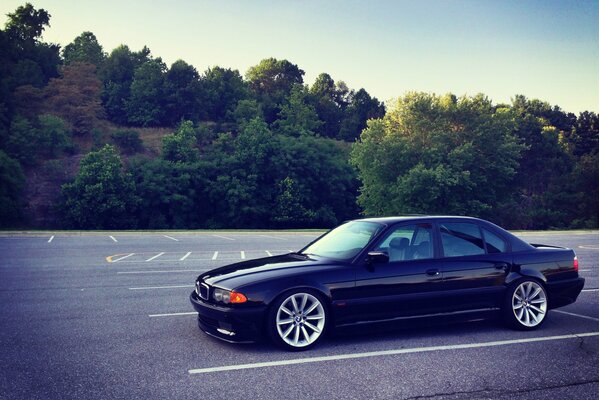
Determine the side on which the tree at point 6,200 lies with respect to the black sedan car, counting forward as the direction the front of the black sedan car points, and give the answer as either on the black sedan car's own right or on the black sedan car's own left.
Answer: on the black sedan car's own right

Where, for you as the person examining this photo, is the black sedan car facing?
facing the viewer and to the left of the viewer
